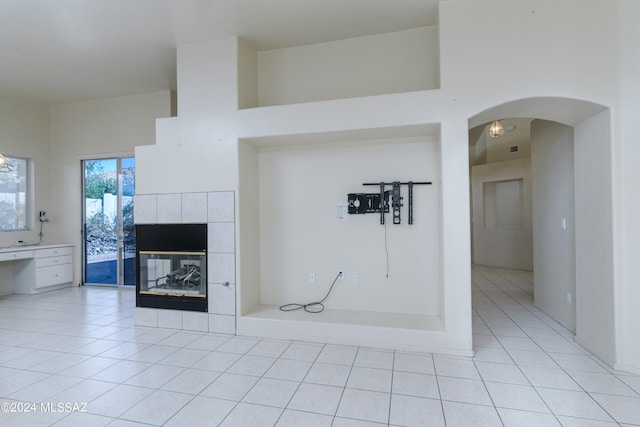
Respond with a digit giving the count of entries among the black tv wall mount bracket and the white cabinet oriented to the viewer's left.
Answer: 0

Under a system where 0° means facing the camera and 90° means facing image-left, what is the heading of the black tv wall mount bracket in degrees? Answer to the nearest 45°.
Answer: approximately 0°

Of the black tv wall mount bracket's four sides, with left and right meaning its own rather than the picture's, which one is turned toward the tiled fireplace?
right

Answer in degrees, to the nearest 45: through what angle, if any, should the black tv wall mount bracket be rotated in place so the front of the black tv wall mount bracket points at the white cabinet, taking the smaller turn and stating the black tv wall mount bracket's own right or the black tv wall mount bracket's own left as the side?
approximately 90° to the black tv wall mount bracket's own right

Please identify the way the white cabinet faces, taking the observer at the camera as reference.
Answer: facing the viewer and to the right of the viewer

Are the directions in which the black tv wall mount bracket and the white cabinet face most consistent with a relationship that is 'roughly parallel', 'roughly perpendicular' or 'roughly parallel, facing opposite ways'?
roughly perpendicular

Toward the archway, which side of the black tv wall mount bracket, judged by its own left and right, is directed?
left

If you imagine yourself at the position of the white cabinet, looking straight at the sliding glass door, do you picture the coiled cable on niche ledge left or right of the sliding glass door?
right

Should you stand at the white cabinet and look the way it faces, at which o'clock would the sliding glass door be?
The sliding glass door is roughly at 11 o'clock from the white cabinet.
